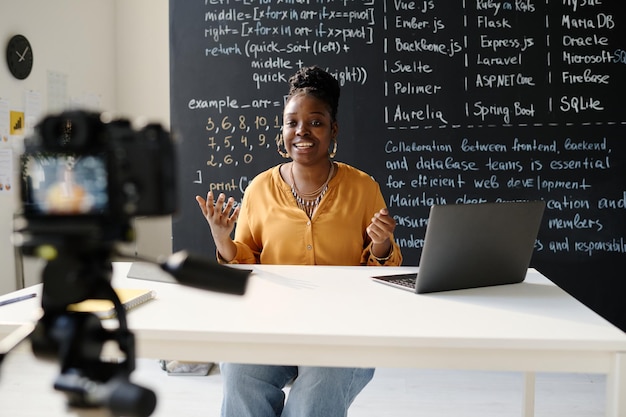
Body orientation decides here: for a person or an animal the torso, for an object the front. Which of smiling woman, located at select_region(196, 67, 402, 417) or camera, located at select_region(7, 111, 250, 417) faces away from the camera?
the camera

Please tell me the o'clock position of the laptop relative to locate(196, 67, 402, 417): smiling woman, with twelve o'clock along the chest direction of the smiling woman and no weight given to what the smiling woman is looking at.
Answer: The laptop is roughly at 11 o'clock from the smiling woman.

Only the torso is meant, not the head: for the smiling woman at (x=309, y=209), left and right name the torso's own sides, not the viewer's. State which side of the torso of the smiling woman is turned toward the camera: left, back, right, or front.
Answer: front

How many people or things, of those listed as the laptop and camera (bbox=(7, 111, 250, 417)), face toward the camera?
0

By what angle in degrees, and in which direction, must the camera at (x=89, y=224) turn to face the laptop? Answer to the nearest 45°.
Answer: approximately 45° to its right

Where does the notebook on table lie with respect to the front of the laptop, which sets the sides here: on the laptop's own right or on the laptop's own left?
on the laptop's own left

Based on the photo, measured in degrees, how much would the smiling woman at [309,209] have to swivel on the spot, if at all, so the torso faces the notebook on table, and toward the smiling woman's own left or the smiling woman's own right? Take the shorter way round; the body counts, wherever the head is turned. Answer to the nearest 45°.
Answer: approximately 45° to the smiling woman's own right

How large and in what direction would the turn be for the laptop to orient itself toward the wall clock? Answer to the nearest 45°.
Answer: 0° — it already faces it

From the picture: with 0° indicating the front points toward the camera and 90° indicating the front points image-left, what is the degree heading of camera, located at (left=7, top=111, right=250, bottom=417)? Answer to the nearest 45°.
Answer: approximately 180°

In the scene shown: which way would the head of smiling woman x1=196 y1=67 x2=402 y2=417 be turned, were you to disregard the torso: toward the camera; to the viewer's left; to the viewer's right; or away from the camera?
toward the camera

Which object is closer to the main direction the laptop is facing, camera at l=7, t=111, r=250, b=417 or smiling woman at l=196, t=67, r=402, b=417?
the smiling woman

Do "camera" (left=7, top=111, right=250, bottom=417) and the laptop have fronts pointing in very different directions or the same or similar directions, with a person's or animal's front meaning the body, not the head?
same or similar directions

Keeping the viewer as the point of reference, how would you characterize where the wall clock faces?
facing the viewer and to the right of the viewer

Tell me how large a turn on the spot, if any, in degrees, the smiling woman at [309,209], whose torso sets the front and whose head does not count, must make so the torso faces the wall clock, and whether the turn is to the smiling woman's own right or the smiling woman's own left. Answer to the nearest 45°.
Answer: approximately 135° to the smiling woman's own right

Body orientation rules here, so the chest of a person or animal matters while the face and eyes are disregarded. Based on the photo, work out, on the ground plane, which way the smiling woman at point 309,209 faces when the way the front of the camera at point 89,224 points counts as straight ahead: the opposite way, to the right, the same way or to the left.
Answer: the opposite way

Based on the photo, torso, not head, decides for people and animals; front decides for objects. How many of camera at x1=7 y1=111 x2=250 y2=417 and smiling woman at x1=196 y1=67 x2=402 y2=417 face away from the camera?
1

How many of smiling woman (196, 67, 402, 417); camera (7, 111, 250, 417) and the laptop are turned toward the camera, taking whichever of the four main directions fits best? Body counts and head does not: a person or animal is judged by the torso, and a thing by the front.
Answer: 1

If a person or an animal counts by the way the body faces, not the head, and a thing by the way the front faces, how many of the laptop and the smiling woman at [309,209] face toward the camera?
1
